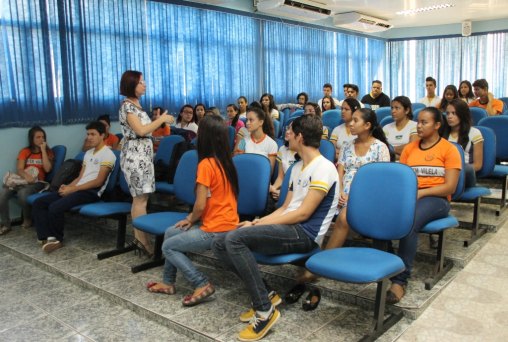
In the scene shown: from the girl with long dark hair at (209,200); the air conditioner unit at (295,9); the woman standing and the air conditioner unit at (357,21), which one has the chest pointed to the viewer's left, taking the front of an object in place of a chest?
the girl with long dark hair

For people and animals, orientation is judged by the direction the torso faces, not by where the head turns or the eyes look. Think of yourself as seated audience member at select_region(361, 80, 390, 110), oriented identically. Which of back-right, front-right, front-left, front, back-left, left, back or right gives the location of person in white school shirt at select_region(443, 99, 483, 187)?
front-left

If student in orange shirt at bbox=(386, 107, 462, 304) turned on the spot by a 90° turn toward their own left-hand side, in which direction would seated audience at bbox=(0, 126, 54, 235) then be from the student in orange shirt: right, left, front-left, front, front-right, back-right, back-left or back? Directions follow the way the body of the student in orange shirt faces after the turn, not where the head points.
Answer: back-right

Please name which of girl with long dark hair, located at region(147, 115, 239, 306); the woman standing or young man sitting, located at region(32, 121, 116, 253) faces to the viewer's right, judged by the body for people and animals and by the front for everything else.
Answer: the woman standing

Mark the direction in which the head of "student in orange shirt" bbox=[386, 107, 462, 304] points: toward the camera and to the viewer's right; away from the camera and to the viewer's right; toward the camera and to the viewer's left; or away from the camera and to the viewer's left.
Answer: toward the camera and to the viewer's left

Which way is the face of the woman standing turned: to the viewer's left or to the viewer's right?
to the viewer's right

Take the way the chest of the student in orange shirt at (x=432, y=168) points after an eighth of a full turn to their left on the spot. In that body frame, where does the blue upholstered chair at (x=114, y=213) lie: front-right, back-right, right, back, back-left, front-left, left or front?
right

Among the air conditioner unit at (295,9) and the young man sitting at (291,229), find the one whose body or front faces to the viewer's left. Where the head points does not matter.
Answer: the young man sitting

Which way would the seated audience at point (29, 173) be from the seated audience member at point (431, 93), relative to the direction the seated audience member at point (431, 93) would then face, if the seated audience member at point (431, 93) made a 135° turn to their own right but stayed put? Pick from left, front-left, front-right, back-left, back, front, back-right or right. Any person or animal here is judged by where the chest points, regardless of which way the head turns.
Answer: back-left

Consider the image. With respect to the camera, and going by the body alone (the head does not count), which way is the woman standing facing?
to the viewer's right

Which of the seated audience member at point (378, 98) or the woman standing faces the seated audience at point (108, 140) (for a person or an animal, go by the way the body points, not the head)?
the seated audience member at point (378, 98)

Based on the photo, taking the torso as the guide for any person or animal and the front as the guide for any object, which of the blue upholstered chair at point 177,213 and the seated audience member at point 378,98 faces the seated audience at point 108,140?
the seated audience member at point 378,98

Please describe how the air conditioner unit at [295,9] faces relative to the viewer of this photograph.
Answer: facing the viewer and to the right of the viewer
